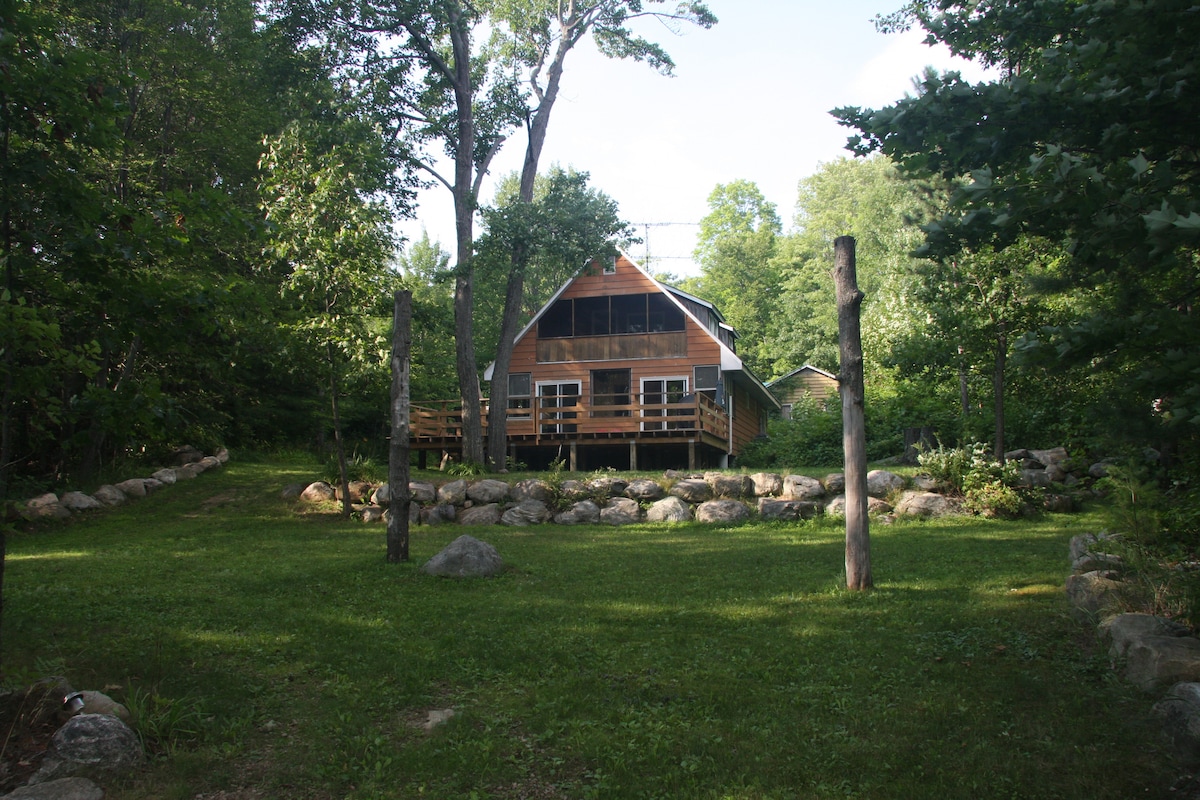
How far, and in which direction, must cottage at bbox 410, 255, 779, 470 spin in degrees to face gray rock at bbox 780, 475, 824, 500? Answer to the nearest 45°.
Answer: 0° — it already faces it

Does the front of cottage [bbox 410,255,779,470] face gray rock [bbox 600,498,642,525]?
yes

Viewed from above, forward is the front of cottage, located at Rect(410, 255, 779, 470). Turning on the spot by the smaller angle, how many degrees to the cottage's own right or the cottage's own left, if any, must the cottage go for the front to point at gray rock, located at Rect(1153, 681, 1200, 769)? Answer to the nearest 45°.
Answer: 0° — it already faces it

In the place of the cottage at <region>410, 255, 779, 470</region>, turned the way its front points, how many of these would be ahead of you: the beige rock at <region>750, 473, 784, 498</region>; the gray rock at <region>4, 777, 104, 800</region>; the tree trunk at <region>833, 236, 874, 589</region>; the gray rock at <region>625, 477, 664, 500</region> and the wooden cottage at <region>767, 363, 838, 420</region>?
4

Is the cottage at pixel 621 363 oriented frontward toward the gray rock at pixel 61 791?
yes

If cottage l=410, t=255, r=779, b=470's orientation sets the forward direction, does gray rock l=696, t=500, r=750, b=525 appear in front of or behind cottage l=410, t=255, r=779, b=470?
in front

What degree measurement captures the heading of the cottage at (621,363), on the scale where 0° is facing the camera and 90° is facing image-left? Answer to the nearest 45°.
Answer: approximately 0°

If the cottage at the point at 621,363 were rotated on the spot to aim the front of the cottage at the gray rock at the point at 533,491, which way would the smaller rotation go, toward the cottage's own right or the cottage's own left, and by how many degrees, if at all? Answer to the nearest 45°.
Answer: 0° — it already faces it

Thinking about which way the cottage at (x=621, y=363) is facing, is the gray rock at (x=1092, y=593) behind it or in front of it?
in front

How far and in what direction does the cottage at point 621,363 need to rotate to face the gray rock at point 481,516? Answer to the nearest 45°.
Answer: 0° — it already faces it
